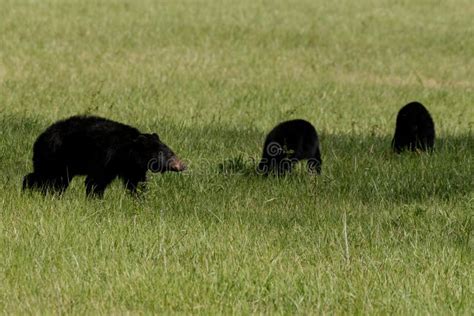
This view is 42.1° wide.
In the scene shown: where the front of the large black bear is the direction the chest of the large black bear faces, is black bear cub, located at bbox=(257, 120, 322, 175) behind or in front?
in front

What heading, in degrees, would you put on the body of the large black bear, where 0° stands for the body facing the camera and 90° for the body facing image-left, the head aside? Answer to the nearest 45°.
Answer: approximately 270°
